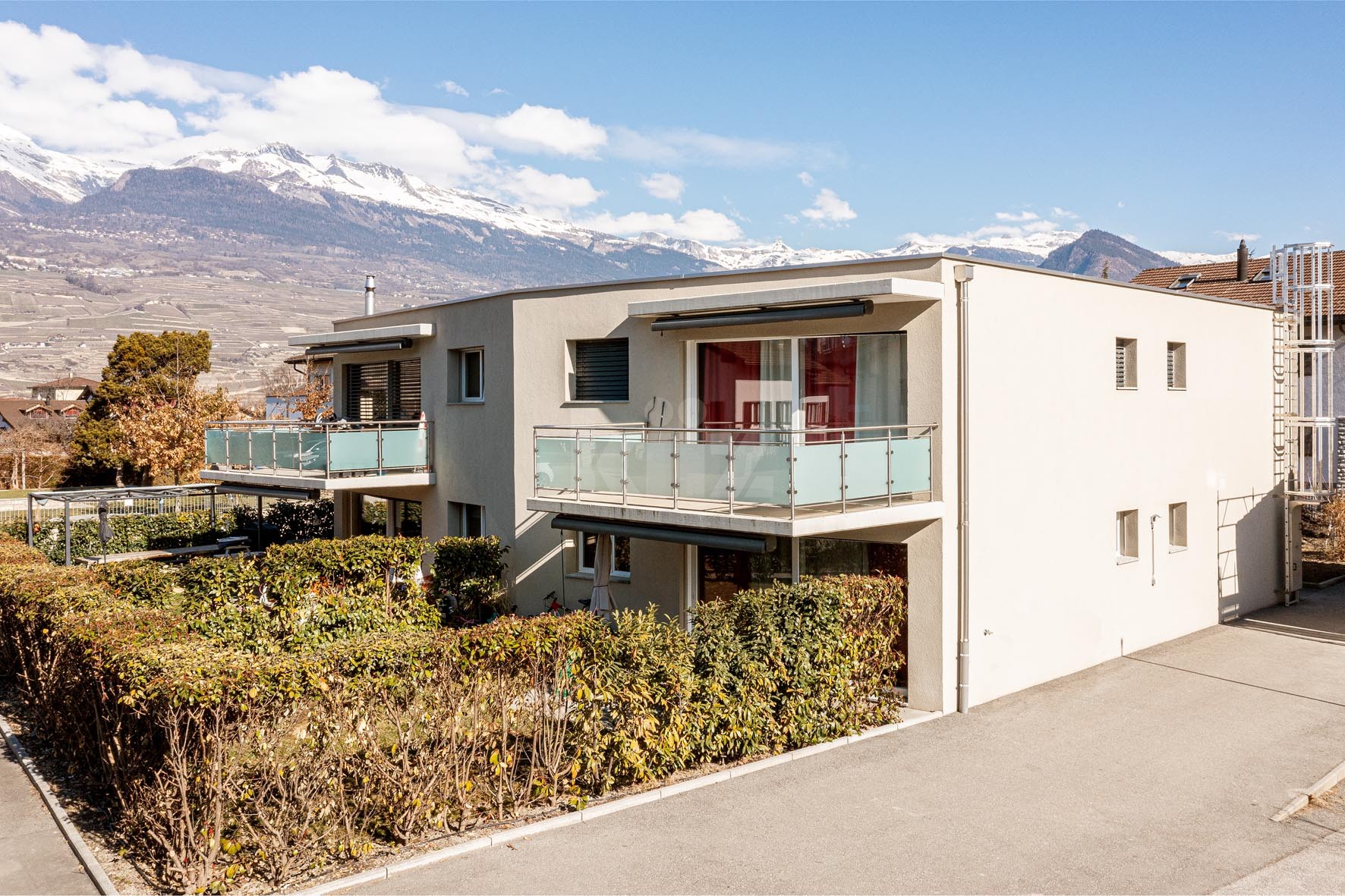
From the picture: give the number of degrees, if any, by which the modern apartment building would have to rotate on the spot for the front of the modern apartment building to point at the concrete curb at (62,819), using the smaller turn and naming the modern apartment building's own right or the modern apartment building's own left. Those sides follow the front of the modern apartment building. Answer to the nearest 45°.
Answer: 0° — it already faces it

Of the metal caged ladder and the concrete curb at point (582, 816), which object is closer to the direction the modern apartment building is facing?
the concrete curb

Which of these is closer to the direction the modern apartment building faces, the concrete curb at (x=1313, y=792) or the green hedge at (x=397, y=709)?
the green hedge

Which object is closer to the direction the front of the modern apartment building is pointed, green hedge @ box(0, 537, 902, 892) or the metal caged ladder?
the green hedge

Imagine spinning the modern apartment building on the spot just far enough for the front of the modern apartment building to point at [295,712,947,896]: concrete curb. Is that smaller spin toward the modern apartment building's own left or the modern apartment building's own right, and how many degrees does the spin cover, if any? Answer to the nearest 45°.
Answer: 0° — it already faces it

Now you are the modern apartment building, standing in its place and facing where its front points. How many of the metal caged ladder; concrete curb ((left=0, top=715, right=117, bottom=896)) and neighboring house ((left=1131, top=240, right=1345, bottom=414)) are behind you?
2

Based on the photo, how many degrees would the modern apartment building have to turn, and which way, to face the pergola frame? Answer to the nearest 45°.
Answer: approximately 90° to its right

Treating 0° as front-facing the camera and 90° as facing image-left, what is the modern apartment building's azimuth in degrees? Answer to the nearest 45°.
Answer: approximately 45°

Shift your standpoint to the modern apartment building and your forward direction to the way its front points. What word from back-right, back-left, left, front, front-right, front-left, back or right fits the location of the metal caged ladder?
back

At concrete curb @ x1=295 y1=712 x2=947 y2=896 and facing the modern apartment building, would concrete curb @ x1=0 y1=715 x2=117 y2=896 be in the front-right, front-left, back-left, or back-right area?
back-left

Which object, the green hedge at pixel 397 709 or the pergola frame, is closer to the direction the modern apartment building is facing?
the green hedge
